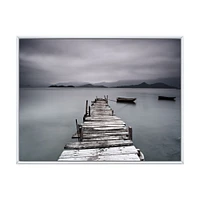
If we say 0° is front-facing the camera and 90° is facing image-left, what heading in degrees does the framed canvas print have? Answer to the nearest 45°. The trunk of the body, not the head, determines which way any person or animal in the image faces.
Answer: approximately 0°
